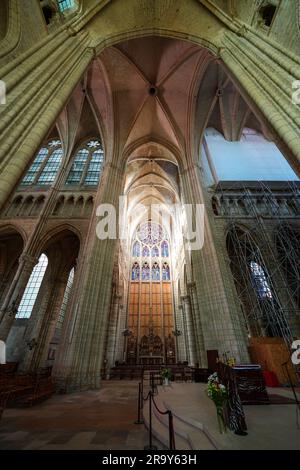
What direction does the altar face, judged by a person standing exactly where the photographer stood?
facing the viewer

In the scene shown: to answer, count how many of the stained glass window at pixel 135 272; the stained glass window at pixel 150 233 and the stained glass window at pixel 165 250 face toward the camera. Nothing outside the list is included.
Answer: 3

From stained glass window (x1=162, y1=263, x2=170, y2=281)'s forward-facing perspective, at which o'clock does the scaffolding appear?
The scaffolding is roughly at 11 o'clock from the stained glass window.

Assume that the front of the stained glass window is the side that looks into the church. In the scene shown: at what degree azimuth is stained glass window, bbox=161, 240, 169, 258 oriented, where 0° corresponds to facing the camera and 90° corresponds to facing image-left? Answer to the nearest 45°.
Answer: approximately 0°

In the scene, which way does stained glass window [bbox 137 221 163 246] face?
toward the camera

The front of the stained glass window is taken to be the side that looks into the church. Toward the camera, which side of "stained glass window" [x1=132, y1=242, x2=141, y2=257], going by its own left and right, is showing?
front

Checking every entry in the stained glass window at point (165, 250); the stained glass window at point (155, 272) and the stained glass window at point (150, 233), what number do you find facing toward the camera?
3

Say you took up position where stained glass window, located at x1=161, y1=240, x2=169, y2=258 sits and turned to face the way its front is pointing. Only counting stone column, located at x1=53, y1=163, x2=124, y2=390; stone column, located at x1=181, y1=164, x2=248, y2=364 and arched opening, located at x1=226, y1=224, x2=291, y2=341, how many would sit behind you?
0

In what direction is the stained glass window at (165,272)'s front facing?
toward the camera

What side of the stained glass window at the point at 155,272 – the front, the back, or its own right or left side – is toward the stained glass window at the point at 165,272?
left

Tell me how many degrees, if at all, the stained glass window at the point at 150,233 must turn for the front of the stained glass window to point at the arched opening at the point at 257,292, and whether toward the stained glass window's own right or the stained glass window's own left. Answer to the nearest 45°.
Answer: approximately 45° to the stained glass window's own left

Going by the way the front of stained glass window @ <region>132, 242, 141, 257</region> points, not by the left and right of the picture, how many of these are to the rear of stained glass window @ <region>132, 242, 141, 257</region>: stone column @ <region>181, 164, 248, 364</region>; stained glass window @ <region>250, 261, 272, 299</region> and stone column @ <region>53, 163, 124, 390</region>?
0

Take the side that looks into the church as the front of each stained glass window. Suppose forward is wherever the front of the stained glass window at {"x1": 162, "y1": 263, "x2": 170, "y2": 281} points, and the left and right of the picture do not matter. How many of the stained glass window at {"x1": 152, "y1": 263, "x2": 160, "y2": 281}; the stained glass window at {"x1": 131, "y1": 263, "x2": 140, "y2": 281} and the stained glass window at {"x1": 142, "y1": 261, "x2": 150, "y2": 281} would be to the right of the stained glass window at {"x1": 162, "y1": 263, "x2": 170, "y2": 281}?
3

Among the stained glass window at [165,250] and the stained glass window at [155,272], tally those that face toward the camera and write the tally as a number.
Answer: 2
